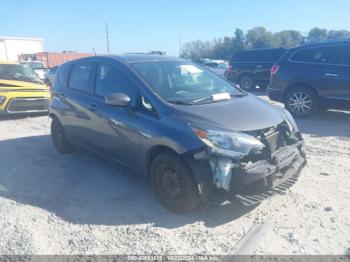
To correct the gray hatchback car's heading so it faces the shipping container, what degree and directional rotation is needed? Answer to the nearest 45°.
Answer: approximately 180°

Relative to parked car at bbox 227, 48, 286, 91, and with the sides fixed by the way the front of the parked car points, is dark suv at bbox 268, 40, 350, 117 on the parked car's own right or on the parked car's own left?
on the parked car's own right

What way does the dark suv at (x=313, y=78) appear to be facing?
to the viewer's right

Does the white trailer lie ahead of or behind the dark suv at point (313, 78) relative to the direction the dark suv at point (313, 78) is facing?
behind

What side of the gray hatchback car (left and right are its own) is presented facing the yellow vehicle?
back

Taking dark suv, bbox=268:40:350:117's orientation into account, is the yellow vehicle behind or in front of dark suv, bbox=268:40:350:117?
behind

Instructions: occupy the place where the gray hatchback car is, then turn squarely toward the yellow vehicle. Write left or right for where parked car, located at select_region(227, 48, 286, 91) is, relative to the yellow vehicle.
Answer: right

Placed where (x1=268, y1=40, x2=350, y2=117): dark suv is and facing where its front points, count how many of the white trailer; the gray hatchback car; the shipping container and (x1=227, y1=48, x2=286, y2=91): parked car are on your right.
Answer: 1

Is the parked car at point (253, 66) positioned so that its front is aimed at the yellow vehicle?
no

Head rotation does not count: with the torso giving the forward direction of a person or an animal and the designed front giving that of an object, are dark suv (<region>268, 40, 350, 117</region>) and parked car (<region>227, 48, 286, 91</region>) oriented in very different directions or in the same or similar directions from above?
same or similar directions

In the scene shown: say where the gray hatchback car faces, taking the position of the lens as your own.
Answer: facing the viewer and to the right of the viewer

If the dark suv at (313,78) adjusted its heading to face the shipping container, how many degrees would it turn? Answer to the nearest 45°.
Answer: approximately 135° to its left
